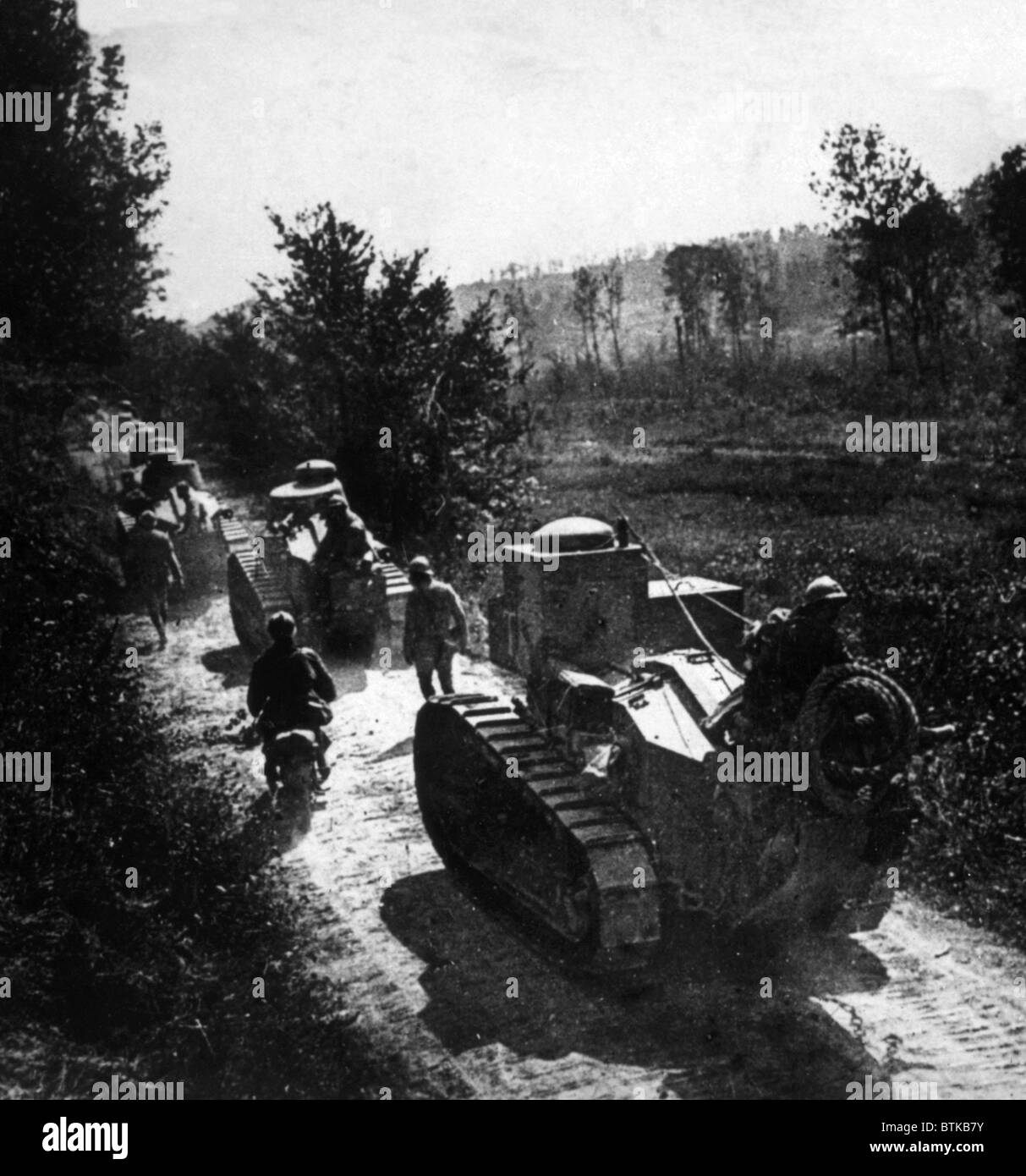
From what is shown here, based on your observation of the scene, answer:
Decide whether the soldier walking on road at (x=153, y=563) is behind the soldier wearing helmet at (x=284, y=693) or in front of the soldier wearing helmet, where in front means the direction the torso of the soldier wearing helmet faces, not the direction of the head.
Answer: in front

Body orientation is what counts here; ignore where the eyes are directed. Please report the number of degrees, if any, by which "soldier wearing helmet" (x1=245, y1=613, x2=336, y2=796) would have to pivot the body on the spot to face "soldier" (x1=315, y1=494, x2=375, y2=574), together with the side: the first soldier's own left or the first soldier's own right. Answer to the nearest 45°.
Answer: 0° — they already face them

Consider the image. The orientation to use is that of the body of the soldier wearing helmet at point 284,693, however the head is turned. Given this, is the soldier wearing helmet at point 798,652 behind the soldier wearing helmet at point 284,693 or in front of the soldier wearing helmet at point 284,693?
behind

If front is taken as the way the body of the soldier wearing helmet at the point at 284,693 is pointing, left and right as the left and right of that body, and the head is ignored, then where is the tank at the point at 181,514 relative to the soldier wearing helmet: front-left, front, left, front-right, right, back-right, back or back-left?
front

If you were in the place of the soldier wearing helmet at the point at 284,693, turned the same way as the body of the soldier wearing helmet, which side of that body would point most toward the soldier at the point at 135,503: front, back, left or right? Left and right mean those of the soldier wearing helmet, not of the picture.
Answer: front

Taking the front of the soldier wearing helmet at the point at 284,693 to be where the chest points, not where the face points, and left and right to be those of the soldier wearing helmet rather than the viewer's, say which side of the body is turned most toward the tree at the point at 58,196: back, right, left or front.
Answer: front

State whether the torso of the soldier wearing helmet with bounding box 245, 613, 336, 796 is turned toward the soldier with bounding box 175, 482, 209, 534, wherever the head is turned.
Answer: yes

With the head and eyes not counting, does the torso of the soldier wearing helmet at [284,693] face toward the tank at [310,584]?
yes

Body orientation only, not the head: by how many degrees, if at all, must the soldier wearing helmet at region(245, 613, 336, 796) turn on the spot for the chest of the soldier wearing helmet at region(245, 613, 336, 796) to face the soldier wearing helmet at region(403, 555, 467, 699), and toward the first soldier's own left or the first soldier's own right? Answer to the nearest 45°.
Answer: approximately 45° to the first soldier's own right

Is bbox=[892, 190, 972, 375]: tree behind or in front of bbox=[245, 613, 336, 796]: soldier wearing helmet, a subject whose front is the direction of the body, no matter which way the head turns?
in front

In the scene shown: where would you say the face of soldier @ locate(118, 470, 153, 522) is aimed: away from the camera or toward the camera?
away from the camera

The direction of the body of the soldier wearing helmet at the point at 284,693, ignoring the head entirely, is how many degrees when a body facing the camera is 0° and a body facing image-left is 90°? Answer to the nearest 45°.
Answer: approximately 180°
